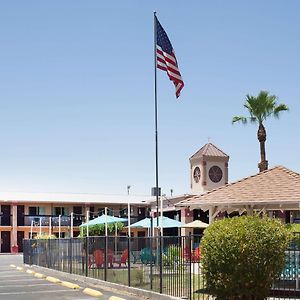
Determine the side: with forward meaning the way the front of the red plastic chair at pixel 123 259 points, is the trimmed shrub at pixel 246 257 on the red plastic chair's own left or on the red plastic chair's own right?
on the red plastic chair's own left

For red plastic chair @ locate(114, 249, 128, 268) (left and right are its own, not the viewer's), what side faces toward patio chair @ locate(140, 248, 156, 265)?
back

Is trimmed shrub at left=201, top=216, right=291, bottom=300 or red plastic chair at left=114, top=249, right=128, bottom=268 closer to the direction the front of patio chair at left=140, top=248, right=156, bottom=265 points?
the trimmed shrub
